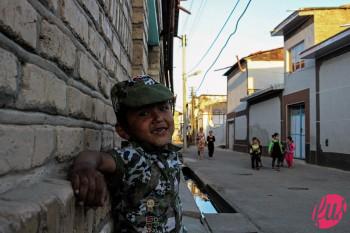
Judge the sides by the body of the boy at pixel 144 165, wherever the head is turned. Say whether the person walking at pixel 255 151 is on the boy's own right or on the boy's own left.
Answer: on the boy's own left

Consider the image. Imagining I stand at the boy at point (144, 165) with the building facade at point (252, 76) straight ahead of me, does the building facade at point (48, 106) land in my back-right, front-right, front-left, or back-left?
back-left

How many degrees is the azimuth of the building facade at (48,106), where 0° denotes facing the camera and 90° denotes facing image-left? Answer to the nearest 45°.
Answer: approximately 270°

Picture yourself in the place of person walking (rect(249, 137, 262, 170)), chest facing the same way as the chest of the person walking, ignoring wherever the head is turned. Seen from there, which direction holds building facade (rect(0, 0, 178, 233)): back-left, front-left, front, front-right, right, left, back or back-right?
front

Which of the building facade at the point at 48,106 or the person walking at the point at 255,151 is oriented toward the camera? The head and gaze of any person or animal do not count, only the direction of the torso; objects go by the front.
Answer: the person walking

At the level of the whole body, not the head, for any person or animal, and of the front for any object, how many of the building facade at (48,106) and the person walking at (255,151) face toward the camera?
1

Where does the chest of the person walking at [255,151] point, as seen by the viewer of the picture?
toward the camera

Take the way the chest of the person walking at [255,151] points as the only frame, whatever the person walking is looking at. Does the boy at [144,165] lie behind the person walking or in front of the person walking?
in front

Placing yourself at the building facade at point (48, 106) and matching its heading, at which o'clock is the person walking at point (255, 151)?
The person walking is roughly at 10 o'clock from the building facade.
